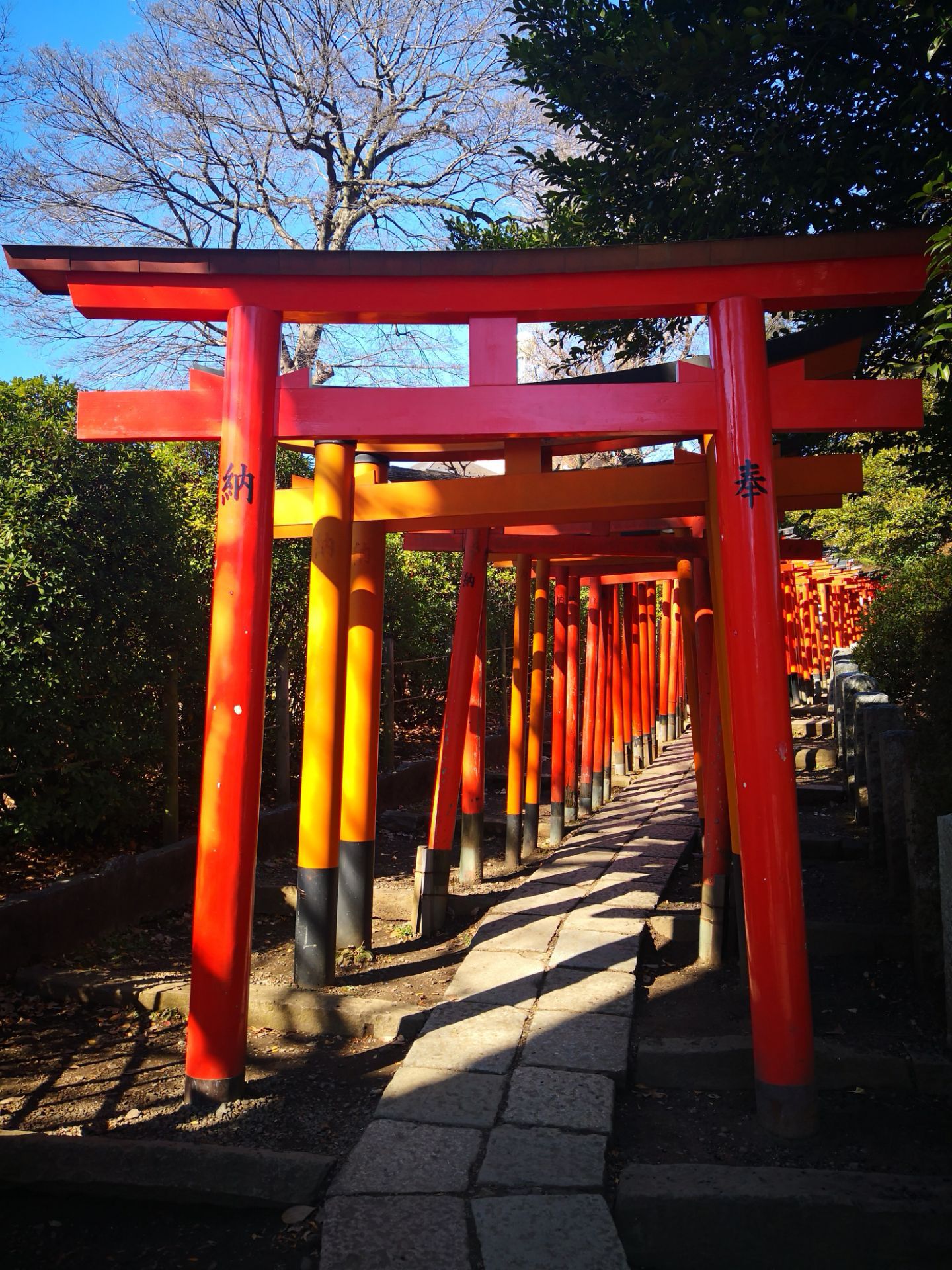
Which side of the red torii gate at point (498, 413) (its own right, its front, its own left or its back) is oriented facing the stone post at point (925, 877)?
left

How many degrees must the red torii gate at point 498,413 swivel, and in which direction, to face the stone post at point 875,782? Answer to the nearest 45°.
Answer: approximately 135° to its left

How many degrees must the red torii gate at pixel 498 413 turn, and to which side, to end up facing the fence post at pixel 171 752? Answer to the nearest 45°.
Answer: approximately 135° to its right

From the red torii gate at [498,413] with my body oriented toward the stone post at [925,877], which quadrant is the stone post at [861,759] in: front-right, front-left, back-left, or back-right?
front-left

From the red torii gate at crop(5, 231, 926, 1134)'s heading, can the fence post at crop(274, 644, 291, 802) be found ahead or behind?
behind

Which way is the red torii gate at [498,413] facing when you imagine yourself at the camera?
facing the viewer

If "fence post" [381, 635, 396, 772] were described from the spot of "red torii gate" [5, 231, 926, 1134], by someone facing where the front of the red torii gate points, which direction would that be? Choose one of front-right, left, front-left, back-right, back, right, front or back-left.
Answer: back

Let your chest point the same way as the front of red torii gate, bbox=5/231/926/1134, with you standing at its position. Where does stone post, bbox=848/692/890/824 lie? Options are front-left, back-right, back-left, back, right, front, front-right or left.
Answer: back-left
